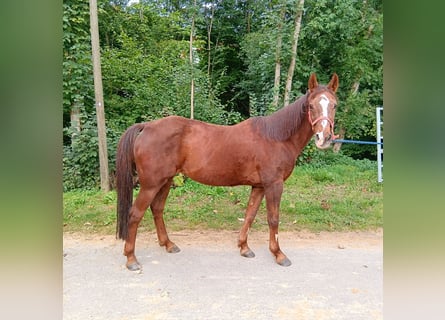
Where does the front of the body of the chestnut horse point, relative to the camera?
to the viewer's right

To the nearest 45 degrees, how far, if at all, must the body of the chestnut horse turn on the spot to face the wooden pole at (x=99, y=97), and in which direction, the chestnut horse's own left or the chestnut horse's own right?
approximately 135° to the chestnut horse's own left

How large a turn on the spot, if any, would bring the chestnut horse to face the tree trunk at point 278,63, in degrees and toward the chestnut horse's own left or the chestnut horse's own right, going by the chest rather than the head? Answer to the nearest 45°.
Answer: approximately 90° to the chestnut horse's own left

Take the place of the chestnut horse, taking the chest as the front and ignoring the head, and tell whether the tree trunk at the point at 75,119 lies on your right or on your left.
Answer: on your left

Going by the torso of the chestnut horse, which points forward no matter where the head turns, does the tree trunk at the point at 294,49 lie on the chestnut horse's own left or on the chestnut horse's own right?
on the chestnut horse's own left
